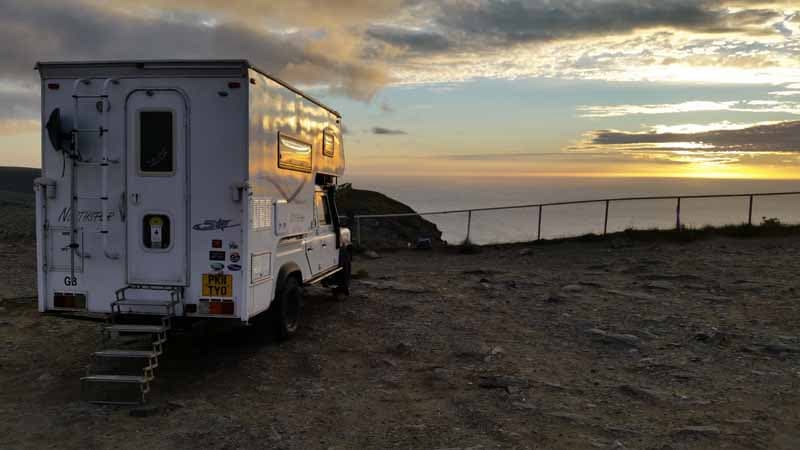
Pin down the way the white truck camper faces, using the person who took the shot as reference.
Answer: facing away from the viewer and to the right of the viewer

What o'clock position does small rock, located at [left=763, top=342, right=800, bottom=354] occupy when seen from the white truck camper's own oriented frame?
The small rock is roughly at 2 o'clock from the white truck camper.

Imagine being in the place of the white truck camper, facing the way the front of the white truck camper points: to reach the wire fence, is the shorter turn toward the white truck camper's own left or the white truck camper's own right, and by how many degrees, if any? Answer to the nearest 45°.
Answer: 0° — it already faces it

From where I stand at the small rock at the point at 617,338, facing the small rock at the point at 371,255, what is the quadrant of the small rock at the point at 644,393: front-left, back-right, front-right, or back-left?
back-left

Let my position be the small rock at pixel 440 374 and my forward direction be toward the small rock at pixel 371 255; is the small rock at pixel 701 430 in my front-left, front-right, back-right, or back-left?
back-right
